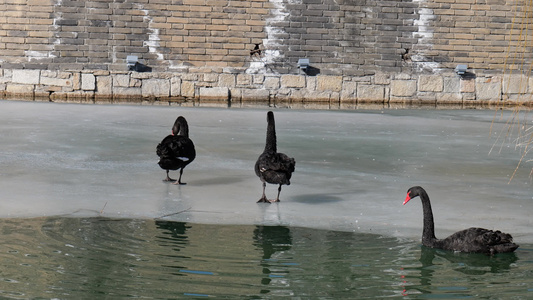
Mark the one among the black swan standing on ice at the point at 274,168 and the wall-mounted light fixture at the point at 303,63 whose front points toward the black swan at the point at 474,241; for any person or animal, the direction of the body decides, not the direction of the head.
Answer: the wall-mounted light fixture

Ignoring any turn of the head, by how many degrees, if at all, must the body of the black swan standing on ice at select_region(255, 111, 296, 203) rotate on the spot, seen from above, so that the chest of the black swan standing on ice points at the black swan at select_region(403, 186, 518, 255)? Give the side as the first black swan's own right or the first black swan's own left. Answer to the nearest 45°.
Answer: approximately 180°

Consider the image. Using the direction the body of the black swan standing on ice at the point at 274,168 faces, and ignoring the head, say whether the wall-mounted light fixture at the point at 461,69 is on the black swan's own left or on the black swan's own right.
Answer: on the black swan's own right

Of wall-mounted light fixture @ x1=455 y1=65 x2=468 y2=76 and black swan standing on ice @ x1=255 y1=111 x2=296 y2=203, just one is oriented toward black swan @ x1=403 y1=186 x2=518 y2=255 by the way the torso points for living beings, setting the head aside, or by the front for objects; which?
the wall-mounted light fixture

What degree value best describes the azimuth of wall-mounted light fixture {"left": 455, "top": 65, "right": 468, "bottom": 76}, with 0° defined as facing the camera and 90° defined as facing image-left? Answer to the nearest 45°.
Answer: approximately 0°

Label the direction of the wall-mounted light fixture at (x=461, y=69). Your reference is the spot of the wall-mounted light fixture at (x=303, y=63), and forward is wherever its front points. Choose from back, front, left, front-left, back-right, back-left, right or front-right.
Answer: left

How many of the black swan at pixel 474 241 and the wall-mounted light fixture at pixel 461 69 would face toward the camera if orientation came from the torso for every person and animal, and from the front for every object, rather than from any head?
1

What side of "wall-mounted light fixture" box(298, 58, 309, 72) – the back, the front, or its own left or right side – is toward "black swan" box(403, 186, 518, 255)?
front

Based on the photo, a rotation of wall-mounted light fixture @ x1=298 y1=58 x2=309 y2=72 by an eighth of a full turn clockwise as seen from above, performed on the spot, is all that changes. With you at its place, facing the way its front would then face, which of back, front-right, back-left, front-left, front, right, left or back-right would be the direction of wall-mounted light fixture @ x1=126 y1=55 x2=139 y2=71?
front-right

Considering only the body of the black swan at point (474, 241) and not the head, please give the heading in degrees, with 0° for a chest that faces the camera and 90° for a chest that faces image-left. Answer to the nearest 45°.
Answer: approximately 90°

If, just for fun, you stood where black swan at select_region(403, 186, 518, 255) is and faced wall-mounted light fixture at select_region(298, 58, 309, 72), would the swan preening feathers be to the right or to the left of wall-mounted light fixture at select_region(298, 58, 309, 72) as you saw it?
left

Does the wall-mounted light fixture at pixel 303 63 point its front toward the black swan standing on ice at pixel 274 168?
yes

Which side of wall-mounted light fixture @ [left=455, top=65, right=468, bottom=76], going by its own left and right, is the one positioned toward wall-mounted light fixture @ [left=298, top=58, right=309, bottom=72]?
right
